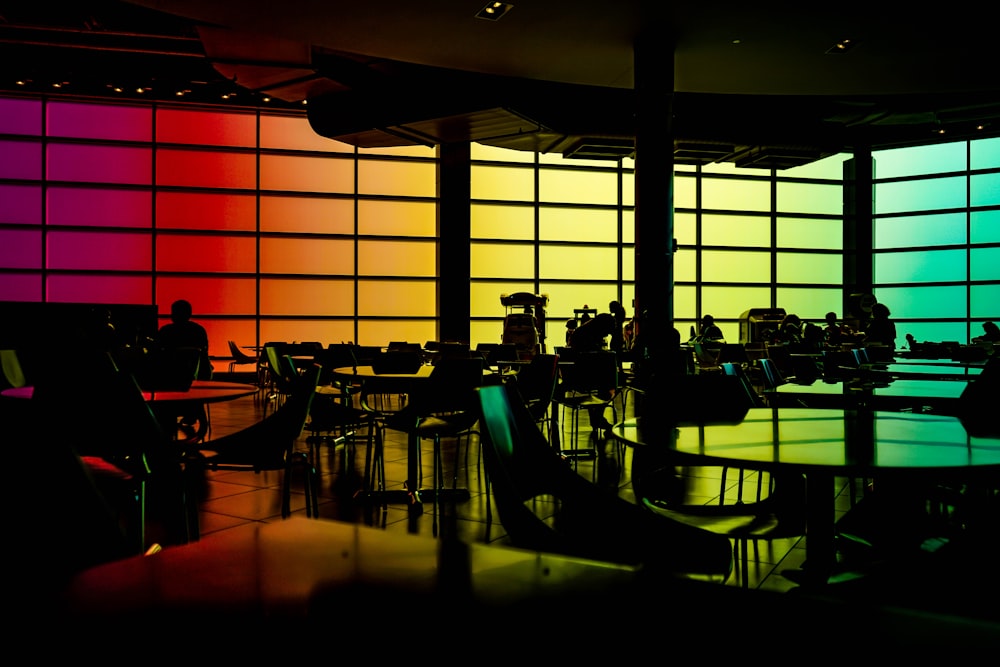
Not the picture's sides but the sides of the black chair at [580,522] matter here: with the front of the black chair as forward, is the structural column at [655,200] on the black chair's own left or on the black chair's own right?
on the black chair's own left

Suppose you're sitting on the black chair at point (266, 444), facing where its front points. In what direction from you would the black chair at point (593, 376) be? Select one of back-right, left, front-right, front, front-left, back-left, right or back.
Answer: back-right

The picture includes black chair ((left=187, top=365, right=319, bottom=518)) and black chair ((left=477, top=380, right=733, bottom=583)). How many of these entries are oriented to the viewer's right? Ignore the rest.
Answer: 1

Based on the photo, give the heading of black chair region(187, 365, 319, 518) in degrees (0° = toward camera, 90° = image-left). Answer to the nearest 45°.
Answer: approximately 90°

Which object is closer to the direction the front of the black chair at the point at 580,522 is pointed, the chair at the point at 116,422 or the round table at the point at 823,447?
the round table

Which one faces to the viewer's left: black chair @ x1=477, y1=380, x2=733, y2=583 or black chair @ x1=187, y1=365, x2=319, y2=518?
black chair @ x1=187, y1=365, x2=319, y2=518

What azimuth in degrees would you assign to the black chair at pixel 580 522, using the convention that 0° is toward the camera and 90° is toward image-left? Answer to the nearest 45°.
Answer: approximately 270°

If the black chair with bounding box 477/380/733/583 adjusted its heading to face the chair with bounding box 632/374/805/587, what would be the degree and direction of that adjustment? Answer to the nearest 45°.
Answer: approximately 45° to its left

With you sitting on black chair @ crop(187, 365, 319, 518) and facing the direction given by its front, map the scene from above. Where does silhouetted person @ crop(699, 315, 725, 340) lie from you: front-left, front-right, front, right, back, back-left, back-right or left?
back-right

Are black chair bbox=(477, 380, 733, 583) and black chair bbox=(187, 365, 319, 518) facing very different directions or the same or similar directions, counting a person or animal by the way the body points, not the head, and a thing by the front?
very different directions

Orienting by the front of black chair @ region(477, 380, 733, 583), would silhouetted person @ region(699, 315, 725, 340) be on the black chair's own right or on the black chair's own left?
on the black chair's own left

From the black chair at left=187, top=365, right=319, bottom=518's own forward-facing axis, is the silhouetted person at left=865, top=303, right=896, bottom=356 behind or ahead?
behind
